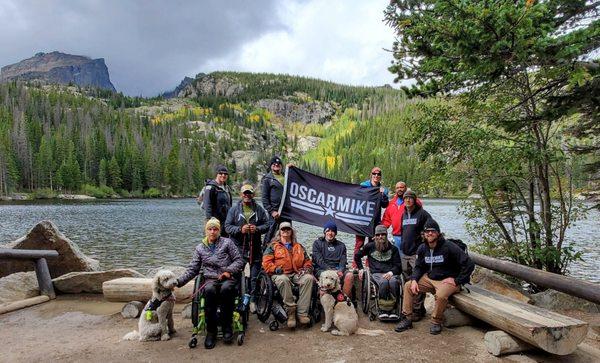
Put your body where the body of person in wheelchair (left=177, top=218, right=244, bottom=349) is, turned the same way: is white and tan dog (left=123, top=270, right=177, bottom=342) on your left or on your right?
on your right

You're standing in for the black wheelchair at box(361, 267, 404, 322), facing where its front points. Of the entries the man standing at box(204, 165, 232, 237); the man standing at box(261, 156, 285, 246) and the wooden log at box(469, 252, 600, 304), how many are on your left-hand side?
1

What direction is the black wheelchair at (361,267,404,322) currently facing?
toward the camera

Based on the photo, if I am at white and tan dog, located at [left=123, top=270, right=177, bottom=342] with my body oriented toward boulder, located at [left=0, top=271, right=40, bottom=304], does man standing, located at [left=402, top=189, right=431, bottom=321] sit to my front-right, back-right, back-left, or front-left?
back-right

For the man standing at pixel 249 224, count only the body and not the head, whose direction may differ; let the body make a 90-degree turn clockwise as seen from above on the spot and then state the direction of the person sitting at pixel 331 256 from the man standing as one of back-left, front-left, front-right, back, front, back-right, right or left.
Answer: back

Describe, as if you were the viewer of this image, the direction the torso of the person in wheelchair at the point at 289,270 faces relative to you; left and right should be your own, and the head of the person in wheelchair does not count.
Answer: facing the viewer

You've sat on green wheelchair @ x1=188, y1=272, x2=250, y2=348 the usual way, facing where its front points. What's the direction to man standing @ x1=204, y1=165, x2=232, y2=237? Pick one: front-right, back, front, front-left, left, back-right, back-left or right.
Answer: back

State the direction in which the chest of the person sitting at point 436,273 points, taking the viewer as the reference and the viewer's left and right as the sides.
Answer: facing the viewer and to the left of the viewer

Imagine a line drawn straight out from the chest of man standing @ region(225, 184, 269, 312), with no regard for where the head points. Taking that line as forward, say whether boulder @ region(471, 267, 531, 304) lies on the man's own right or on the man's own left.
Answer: on the man's own left

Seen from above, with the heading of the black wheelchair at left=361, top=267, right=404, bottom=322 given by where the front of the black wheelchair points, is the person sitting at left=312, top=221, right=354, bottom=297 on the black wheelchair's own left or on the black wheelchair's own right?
on the black wheelchair's own right

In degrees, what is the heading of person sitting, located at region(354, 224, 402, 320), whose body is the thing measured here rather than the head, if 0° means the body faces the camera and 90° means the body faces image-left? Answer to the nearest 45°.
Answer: approximately 0°

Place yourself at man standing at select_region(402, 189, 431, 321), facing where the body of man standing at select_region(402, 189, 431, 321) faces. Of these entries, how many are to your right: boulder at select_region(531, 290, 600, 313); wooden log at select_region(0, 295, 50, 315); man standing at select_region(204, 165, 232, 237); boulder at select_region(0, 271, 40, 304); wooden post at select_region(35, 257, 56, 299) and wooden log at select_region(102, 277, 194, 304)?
5
